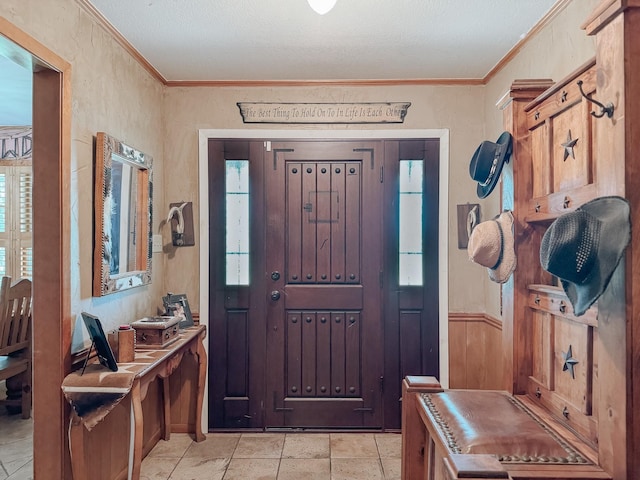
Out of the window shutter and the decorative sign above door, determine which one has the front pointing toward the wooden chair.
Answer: the window shutter

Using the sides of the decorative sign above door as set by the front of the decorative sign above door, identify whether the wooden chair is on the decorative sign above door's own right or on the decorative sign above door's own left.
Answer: on the decorative sign above door's own right

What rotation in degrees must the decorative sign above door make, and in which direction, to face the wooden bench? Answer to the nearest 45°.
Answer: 0° — it already faces it

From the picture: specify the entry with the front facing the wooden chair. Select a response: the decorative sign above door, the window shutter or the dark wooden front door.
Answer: the window shutter

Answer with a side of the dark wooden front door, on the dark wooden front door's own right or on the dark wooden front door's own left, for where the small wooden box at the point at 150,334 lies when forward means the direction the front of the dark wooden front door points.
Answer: on the dark wooden front door's own right

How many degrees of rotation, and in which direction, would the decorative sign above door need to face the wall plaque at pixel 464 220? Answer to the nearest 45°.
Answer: approximately 90° to its left
